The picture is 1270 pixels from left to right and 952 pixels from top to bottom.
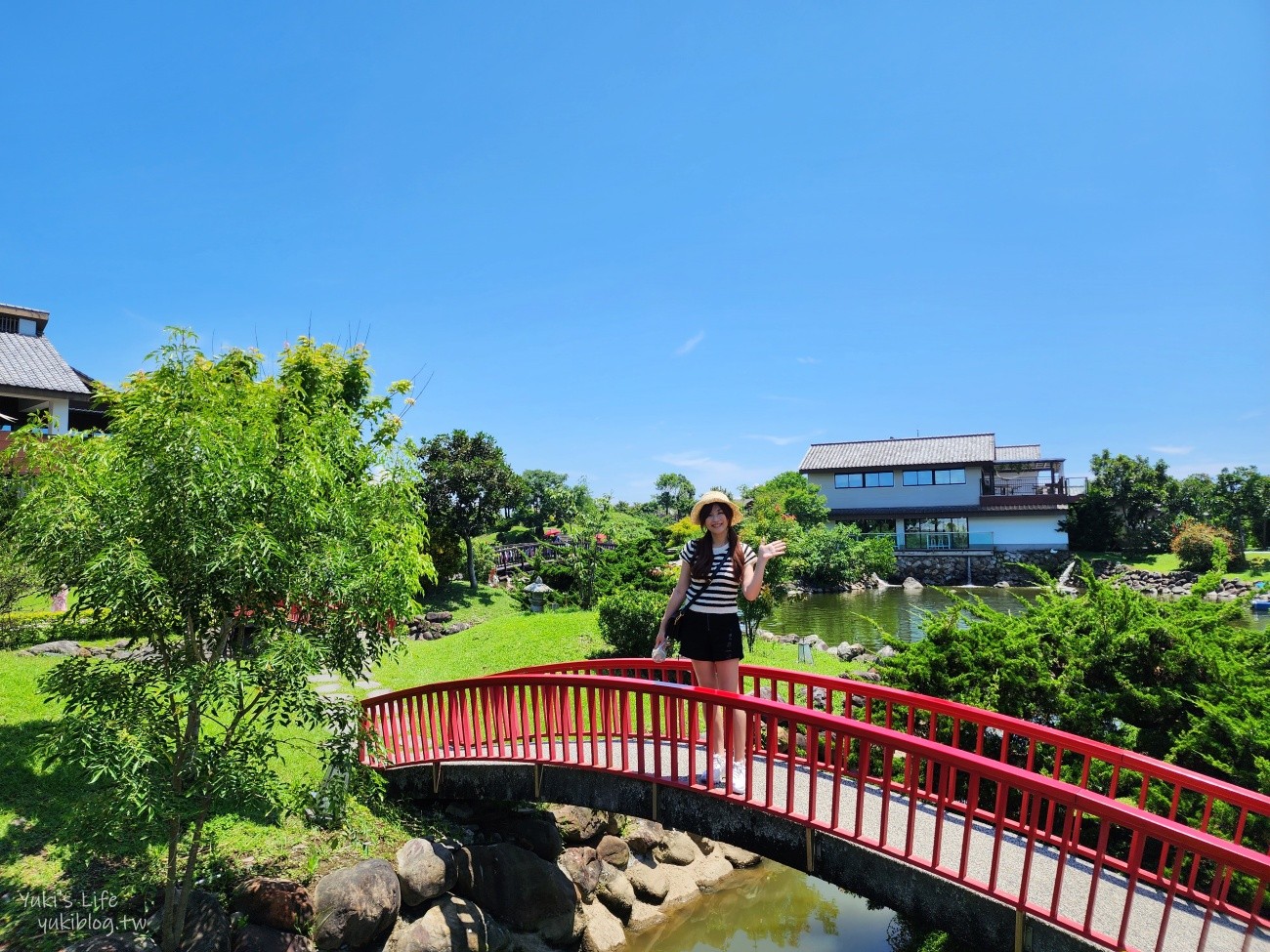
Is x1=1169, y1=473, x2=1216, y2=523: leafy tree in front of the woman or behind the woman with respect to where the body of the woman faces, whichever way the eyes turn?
behind

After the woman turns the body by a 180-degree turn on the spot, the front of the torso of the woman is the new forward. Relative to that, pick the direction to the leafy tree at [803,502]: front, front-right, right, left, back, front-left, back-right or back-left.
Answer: front

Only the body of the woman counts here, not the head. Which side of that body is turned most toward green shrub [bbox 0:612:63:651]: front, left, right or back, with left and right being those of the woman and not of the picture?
right

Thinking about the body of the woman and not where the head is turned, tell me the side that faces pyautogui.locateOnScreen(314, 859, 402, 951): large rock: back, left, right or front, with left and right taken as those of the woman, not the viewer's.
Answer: right

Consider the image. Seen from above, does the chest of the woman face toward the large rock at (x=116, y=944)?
no

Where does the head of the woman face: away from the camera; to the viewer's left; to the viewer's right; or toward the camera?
toward the camera

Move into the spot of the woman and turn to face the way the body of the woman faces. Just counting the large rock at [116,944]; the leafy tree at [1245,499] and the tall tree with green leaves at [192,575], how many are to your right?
2

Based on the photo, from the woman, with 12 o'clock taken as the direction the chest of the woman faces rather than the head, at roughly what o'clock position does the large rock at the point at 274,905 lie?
The large rock is roughly at 3 o'clock from the woman.

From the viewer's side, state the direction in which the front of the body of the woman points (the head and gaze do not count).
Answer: toward the camera

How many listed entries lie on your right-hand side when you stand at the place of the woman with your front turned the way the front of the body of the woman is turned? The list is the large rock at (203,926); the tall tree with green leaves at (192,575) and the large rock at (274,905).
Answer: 3

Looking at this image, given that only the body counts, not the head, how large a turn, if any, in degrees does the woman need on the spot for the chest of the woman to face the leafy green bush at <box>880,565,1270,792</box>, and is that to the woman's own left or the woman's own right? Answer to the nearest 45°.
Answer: approximately 135° to the woman's own left
